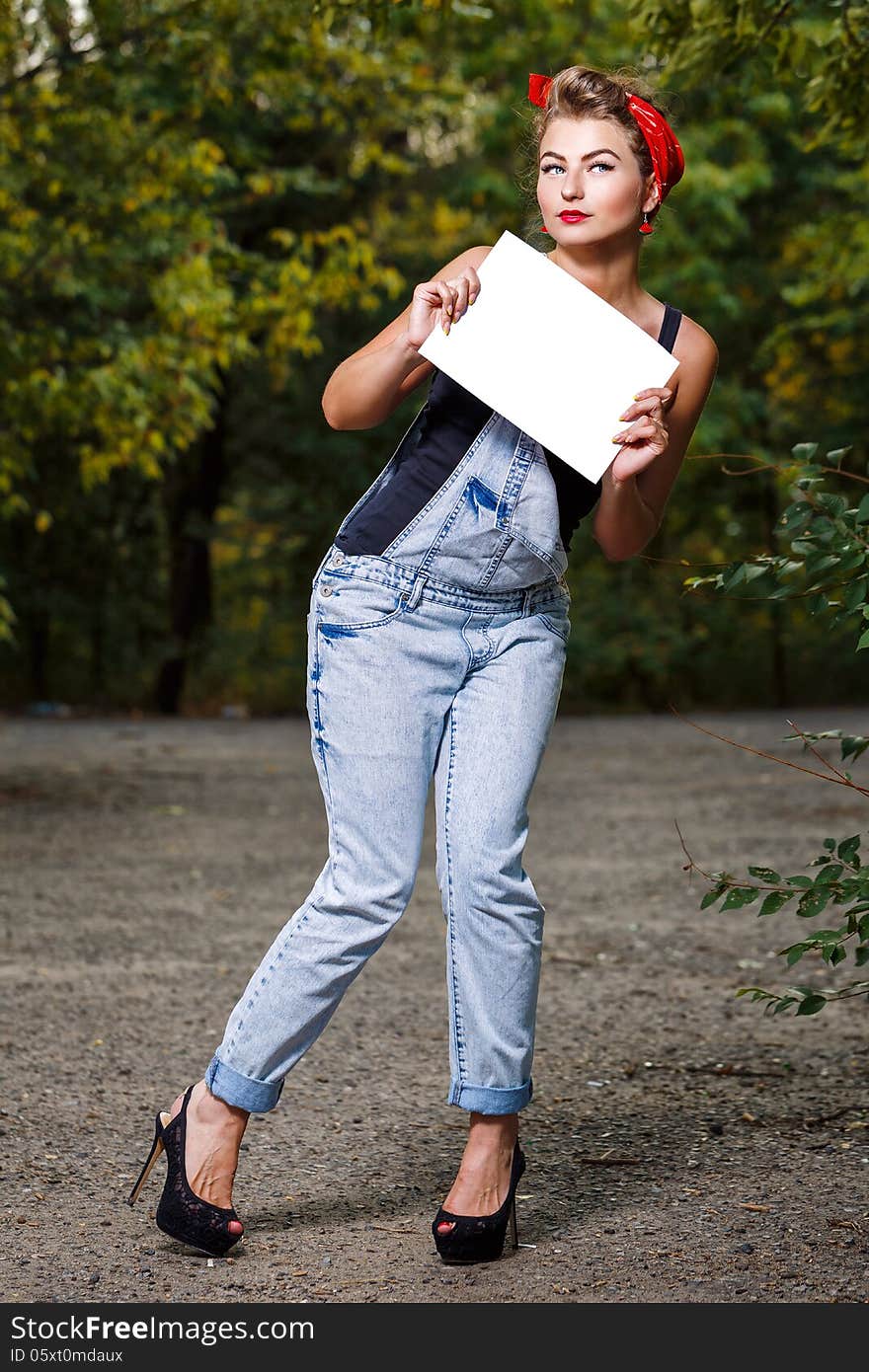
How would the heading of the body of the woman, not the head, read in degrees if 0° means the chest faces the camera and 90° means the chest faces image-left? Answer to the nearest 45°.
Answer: approximately 0°

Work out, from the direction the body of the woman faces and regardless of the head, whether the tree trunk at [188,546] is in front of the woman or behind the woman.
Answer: behind
